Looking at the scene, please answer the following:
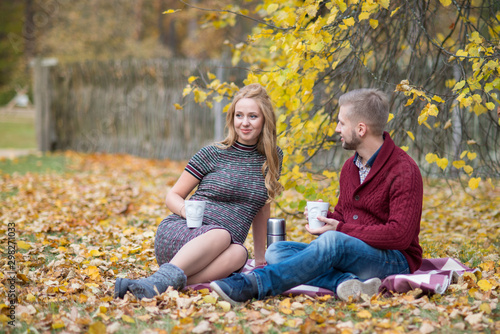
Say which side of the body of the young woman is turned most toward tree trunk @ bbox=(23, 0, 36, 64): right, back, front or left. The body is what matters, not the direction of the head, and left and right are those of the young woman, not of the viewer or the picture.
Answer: back

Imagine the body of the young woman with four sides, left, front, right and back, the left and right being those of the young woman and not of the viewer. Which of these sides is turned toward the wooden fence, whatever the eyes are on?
back

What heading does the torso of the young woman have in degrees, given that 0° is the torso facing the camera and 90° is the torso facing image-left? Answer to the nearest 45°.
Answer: approximately 0°
